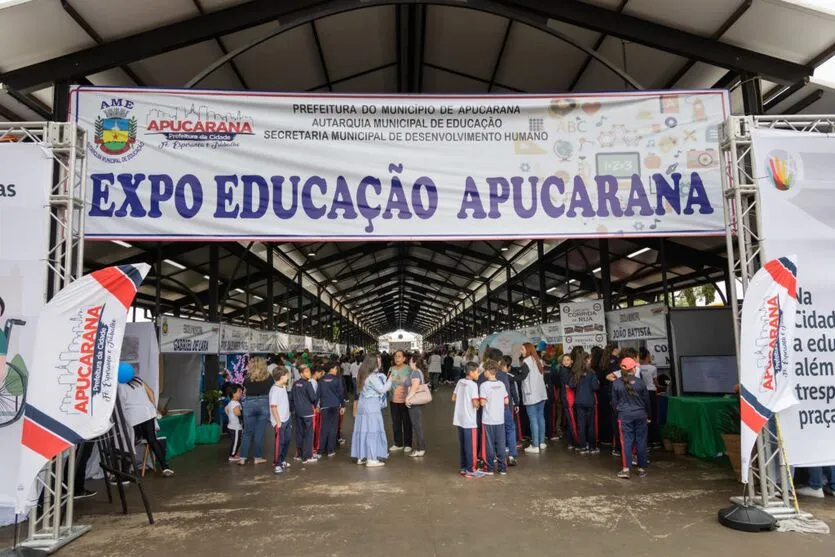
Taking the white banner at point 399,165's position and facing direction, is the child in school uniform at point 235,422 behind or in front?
behind

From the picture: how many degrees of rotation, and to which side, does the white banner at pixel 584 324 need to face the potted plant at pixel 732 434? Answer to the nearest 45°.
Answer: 0° — it already faces it

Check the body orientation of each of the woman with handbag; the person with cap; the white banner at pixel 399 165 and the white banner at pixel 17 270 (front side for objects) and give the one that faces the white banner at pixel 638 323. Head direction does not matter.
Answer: the person with cap

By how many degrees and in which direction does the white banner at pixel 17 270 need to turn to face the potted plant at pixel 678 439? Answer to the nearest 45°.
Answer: approximately 90° to its left

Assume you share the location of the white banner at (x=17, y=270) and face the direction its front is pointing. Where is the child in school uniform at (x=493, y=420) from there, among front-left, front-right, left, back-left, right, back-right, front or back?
left

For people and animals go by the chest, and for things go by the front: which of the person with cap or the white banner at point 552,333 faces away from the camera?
the person with cap

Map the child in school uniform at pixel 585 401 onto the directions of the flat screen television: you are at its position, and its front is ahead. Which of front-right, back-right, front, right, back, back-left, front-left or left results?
front-right
